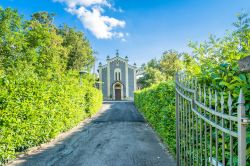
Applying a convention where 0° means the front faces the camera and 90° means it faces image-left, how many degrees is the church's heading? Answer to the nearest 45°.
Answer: approximately 0°

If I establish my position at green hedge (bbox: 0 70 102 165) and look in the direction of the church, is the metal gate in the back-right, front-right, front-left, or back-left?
back-right

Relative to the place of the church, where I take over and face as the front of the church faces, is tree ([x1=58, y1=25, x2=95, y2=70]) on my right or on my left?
on my right

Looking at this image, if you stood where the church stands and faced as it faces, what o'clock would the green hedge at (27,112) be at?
The green hedge is roughly at 12 o'clock from the church.

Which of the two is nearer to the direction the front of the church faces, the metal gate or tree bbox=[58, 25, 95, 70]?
the metal gate

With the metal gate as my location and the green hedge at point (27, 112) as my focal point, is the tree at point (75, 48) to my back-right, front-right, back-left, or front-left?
front-right

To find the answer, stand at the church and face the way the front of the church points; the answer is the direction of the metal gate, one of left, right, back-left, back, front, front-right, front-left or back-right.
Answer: front

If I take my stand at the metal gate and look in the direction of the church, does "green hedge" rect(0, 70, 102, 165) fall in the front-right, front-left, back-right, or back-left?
front-left

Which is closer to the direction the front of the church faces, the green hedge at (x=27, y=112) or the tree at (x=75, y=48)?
the green hedge
